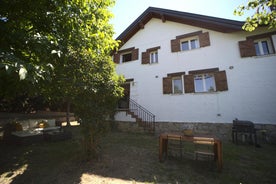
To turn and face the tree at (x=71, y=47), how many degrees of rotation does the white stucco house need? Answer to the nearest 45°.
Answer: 0° — it already faces it

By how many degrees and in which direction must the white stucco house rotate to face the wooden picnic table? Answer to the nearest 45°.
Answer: approximately 45° to its left

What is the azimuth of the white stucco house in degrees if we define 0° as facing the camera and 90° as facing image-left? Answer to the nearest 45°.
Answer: approximately 45°

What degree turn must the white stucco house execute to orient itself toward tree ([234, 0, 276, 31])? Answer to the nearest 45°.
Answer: approximately 45° to its left
